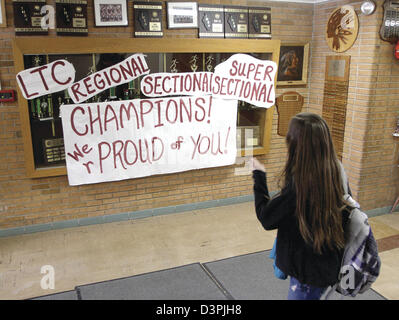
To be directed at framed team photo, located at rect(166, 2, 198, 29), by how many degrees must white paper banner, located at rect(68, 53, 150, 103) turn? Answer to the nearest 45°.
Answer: approximately 90° to its left

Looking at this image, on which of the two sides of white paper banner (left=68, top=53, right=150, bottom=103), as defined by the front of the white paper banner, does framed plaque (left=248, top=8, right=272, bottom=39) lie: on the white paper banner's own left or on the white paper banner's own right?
on the white paper banner's own left

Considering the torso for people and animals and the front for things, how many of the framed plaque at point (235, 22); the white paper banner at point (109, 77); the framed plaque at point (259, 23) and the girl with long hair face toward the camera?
3

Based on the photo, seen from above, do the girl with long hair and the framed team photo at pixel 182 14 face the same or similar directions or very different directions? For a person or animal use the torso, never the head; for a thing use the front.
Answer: very different directions

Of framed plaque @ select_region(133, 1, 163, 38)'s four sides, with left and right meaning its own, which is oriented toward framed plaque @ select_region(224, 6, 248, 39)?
left

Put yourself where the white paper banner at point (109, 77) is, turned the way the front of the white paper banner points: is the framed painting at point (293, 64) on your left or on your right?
on your left

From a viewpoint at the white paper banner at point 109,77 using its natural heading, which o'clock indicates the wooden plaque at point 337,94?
The wooden plaque is roughly at 9 o'clock from the white paper banner.

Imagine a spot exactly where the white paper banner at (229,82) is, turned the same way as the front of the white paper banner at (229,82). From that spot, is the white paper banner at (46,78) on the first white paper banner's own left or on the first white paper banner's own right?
on the first white paper banner's own right

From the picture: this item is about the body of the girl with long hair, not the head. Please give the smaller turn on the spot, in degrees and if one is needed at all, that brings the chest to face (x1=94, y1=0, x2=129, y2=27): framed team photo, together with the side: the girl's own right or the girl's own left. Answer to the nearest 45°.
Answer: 0° — they already face it

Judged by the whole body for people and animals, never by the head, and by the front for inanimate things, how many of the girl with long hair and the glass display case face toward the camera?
1

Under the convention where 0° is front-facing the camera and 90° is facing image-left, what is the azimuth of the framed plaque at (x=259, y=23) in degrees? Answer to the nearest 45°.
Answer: approximately 0°
